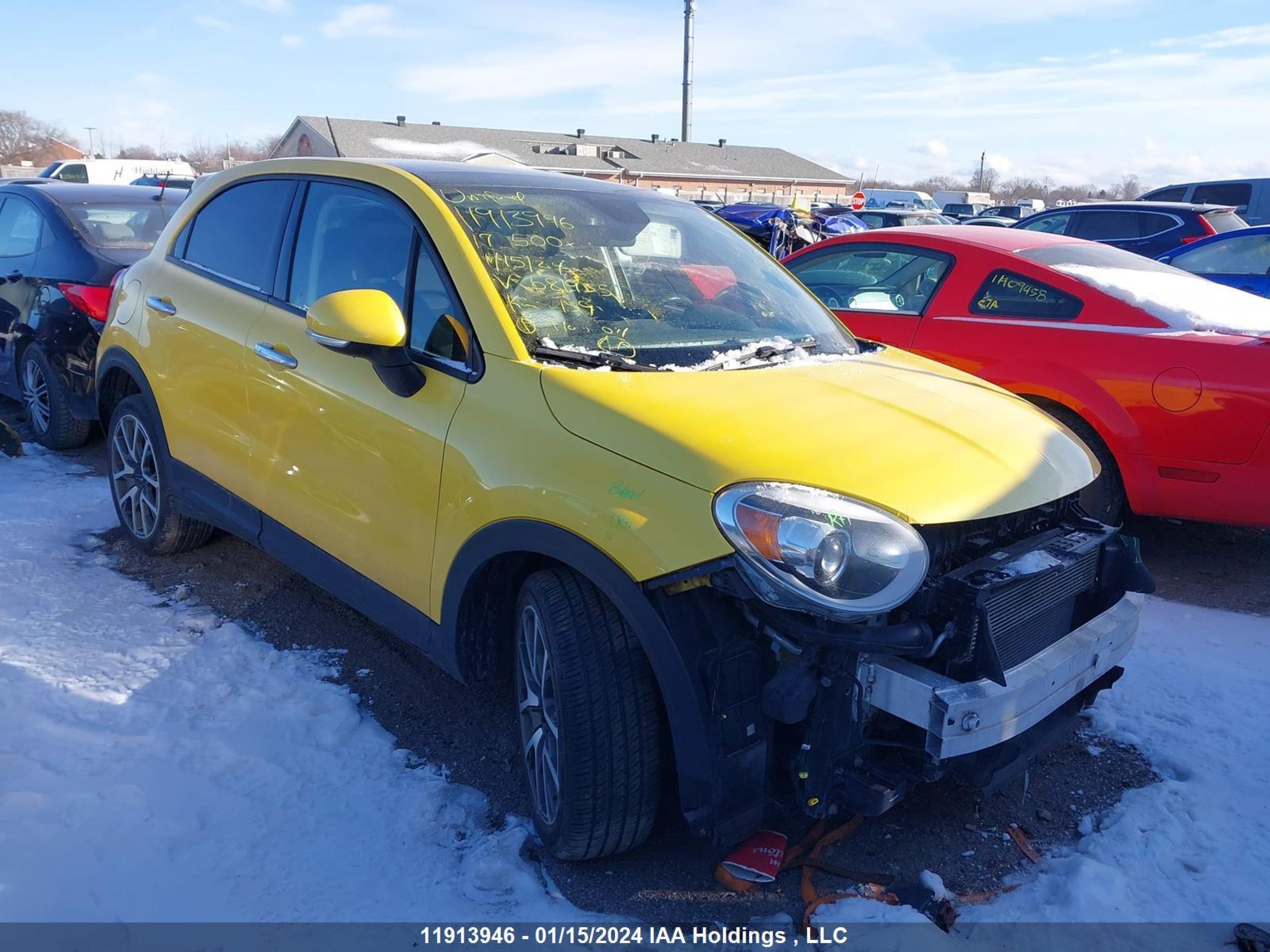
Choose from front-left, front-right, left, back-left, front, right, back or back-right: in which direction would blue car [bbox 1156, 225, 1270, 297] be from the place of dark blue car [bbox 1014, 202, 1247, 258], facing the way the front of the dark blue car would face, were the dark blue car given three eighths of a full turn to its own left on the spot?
front

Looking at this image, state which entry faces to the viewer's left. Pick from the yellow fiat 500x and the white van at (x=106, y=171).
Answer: the white van

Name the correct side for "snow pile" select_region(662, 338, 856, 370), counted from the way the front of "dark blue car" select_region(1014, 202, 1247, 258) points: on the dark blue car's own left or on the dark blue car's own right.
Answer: on the dark blue car's own left

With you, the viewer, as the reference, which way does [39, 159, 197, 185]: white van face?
facing to the left of the viewer

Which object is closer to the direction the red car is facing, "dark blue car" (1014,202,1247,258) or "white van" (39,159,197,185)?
the white van

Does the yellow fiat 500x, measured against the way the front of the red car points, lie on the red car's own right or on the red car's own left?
on the red car's own left

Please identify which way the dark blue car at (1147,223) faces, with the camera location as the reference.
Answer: facing away from the viewer and to the left of the viewer
